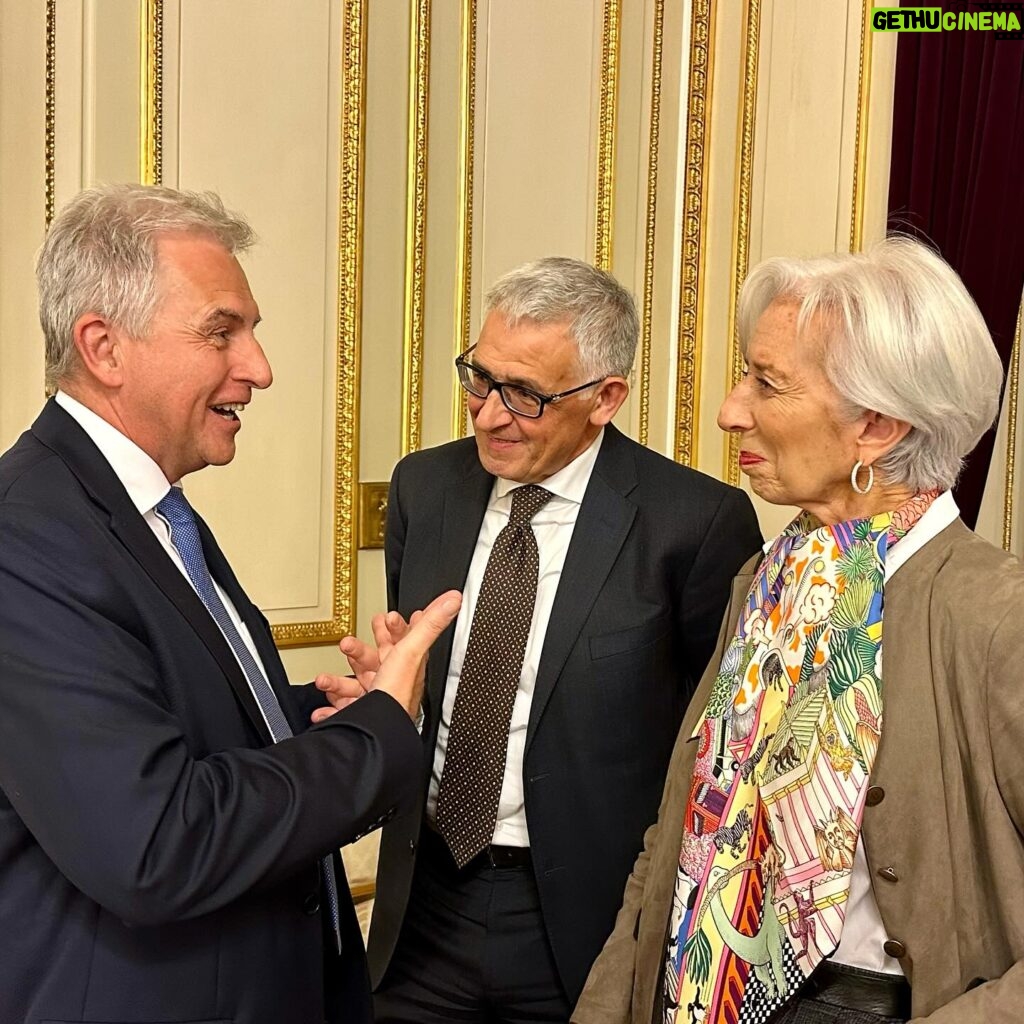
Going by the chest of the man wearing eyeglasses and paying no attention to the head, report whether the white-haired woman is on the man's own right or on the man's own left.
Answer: on the man's own left

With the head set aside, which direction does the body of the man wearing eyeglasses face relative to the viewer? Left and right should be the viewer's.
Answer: facing the viewer and to the left of the viewer

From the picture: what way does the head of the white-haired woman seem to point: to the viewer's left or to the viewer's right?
to the viewer's left

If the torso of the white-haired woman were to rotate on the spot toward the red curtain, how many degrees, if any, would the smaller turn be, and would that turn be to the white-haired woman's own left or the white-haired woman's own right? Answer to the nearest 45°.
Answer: approximately 135° to the white-haired woman's own right

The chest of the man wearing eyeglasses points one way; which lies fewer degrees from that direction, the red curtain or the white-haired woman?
the white-haired woman

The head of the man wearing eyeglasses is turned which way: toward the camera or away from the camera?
toward the camera

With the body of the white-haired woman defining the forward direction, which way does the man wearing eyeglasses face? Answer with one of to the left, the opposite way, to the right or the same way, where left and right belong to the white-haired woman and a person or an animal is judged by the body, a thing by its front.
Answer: the same way

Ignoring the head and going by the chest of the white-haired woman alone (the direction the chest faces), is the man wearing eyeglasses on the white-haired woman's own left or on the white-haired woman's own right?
on the white-haired woman's own right

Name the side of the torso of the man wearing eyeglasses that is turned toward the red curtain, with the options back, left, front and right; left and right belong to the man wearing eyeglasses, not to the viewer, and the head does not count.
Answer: back

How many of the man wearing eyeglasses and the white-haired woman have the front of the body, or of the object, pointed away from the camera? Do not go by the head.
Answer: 0
